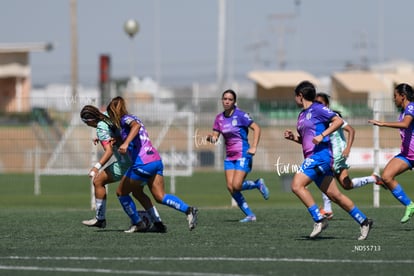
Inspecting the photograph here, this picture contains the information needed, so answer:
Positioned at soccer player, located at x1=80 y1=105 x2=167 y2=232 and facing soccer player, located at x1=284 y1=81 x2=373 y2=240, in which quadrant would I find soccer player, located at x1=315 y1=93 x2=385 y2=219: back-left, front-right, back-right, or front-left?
front-left

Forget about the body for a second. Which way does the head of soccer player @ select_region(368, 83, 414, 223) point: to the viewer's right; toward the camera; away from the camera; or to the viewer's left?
to the viewer's left

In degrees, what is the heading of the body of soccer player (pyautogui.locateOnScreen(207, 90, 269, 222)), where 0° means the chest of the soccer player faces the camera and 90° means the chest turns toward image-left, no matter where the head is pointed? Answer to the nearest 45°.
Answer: approximately 45°

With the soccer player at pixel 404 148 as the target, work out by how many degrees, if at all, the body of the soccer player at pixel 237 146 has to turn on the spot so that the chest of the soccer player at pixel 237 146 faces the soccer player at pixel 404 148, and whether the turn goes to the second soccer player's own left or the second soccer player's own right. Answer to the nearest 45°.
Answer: approximately 90° to the second soccer player's own left

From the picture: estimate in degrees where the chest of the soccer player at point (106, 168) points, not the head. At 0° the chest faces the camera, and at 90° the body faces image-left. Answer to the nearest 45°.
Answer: approximately 90°

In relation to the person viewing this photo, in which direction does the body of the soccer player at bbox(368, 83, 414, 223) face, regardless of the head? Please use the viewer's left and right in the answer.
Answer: facing to the left of the viewer

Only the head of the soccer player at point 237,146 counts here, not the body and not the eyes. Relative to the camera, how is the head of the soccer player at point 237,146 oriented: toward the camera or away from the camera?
toward the camera

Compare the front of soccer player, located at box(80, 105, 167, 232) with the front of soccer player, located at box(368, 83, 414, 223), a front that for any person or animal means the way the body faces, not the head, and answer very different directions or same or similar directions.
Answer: same or similar directions

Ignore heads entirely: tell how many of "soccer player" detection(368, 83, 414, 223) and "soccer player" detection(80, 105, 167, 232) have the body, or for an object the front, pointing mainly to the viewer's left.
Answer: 2
